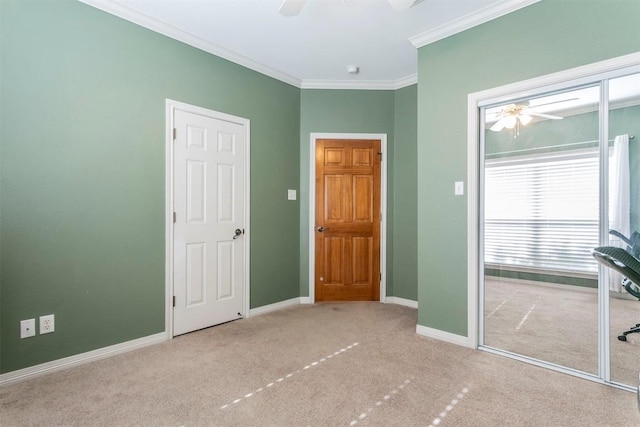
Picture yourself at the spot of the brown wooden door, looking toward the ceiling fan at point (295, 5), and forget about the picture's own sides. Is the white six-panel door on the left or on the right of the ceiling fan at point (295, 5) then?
right

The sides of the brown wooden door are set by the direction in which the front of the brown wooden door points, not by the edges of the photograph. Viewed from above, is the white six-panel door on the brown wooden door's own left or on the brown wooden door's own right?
on the brown wooden door's own right

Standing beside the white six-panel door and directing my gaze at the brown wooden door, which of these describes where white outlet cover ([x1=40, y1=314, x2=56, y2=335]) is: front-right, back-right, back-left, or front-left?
back-right

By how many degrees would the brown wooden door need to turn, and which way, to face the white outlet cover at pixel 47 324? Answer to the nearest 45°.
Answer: approximately 45° to its right

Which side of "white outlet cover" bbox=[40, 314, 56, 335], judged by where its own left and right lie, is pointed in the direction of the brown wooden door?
left

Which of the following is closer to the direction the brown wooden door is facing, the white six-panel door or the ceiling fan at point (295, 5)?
the ceiling fan

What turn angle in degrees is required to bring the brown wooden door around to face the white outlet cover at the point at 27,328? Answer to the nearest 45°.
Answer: approximately 45° to its right

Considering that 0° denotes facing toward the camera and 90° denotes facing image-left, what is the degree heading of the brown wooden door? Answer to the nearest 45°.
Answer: approximately 0°
